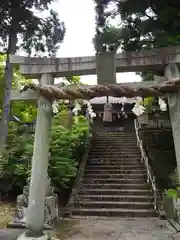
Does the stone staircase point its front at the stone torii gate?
yes

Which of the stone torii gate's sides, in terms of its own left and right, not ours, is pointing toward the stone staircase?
back

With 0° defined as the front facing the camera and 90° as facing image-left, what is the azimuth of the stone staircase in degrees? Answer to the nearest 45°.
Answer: approximately 0°

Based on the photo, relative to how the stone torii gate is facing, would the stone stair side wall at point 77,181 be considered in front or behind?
behind

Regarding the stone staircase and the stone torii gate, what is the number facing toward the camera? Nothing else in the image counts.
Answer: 2

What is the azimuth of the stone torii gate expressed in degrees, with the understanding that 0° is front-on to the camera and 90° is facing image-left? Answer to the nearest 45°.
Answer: approximately 0°
